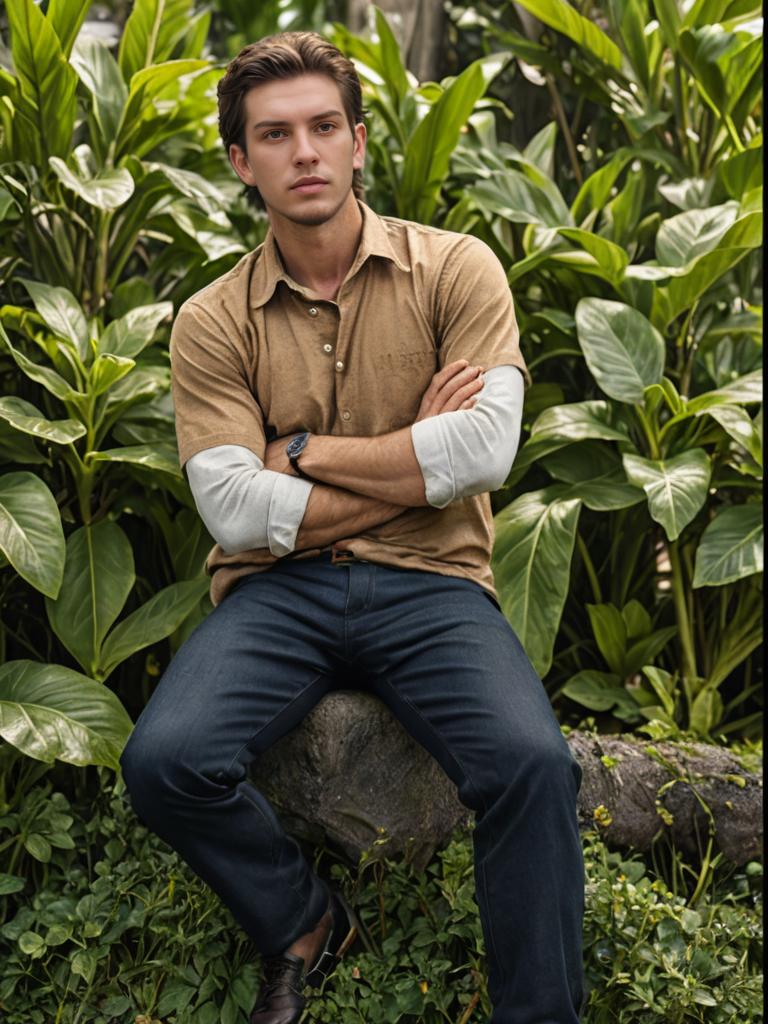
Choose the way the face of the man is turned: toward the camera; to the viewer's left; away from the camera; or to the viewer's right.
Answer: toward the camera

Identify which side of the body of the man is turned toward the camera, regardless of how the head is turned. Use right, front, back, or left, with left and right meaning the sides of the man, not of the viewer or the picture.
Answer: front
